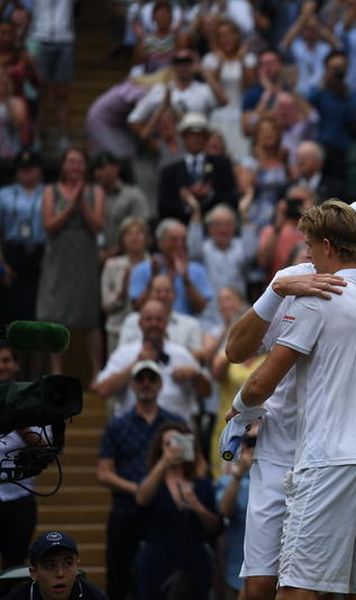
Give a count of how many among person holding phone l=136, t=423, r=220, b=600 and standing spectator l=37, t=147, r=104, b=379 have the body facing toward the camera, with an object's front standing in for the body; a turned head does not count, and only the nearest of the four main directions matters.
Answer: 2

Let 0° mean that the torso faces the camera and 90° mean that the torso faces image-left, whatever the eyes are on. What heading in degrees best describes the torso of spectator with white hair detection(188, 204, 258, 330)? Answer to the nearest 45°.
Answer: approximately 0°

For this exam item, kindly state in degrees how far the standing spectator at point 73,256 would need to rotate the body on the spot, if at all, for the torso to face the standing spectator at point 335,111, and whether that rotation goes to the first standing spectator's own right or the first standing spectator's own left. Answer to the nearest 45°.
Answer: approximately 135° to the first standing spectator's own left

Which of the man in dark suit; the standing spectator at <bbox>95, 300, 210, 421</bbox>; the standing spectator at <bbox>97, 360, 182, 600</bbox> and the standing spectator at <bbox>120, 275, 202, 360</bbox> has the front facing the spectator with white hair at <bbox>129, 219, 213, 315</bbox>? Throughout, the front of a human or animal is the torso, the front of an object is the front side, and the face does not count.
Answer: the man in dark suit

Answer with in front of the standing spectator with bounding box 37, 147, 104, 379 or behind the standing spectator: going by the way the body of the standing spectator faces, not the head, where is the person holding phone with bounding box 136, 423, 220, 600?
in front

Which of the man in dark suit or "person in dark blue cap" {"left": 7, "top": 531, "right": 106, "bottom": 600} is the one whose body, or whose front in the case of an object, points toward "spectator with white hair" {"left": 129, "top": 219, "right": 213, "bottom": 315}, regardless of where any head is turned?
the man in dark suit

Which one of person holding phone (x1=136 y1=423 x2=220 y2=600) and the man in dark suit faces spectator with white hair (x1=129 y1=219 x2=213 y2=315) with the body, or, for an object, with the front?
the man in dark suit
